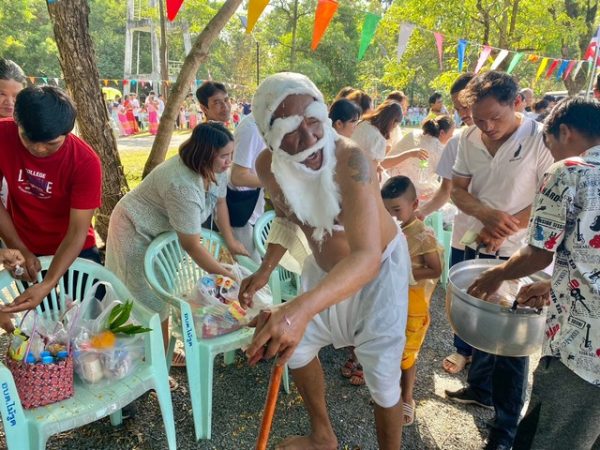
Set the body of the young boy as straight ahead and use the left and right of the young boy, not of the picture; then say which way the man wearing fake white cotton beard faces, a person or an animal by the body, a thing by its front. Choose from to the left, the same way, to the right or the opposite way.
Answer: the same way

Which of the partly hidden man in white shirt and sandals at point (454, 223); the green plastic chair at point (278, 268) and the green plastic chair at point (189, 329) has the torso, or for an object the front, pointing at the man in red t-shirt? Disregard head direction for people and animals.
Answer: the partly hidden man in white shirt and sandals

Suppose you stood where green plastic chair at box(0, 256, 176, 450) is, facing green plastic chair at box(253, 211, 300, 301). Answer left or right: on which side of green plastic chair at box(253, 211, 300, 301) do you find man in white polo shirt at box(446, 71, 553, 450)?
right

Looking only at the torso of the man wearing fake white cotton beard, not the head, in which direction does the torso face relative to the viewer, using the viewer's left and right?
facing the viewer and to the left of the viewer

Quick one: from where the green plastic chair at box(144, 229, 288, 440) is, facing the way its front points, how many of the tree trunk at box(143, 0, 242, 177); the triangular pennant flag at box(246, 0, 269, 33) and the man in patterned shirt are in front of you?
1

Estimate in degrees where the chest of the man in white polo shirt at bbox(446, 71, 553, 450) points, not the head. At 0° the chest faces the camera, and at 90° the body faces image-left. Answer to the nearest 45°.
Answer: approximately 45°

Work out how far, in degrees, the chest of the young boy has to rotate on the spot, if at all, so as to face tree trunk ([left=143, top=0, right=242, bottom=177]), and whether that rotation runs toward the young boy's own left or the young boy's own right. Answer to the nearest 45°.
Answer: approximately 90° to the young boy's own right

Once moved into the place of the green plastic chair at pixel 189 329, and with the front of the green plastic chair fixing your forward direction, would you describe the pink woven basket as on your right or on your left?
on your right

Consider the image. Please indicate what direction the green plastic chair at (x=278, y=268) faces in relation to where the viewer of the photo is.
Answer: facing the viewer and to the right of the viewer

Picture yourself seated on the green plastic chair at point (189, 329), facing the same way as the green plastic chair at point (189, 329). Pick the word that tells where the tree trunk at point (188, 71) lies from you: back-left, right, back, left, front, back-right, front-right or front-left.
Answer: back-left

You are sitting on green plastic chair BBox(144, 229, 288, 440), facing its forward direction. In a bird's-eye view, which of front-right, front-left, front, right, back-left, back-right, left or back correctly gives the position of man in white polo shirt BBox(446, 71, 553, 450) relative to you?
front-left

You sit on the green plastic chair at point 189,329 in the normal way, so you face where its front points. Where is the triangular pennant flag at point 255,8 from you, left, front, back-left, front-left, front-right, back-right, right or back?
back-left

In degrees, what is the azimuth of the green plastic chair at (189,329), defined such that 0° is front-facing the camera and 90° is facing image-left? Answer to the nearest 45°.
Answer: approximately 315°
